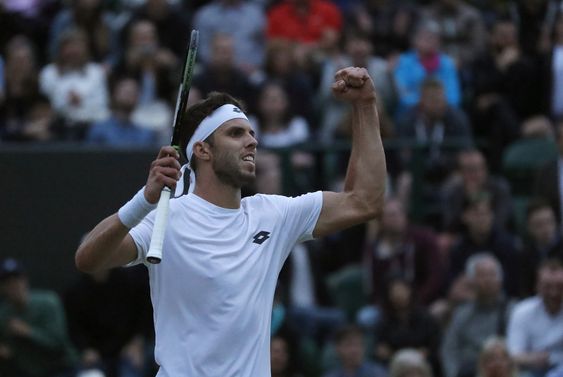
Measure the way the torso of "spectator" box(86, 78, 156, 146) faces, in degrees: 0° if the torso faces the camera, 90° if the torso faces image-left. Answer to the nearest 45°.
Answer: approximately 0°

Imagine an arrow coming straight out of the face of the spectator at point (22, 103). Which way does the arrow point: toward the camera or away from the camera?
toward the camera

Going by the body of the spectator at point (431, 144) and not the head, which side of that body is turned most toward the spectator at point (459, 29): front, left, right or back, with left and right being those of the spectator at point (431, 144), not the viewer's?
back

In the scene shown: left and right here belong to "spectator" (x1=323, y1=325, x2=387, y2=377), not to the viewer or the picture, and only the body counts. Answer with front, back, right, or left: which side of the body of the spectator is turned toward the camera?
front

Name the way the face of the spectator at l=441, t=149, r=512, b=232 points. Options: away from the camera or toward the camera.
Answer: toward the camera

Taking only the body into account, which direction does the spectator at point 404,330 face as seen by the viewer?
toward the camera

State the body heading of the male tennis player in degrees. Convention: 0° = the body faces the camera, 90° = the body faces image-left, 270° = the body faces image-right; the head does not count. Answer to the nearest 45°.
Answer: approximately 315°

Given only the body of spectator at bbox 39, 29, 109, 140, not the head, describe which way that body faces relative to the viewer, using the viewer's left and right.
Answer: facing the viewer

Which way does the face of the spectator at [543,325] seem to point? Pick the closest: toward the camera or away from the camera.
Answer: toward the camera

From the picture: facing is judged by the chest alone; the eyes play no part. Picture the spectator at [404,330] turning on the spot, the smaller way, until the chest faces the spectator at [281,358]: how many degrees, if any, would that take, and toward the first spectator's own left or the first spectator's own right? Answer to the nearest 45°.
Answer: approximately 45° to the first spectator's own right
